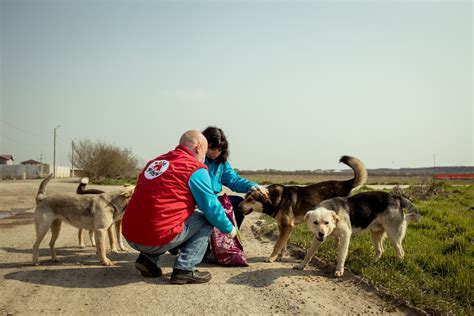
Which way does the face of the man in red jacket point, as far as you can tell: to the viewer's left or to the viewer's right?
to the viewer's right

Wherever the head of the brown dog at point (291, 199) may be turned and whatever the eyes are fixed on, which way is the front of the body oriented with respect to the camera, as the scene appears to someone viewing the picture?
to the viewer's left

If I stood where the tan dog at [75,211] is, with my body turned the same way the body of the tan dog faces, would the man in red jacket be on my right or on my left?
on my right

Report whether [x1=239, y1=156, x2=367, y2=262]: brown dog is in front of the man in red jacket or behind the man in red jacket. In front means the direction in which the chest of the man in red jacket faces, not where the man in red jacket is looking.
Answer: in front

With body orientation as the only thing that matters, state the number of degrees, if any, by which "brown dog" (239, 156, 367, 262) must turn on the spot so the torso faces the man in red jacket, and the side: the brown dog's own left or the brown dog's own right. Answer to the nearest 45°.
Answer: approximately 45° to the brown dog's own left

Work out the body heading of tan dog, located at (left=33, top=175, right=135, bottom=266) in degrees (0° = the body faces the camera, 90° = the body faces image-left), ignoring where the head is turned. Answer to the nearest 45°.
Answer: approximately 270°

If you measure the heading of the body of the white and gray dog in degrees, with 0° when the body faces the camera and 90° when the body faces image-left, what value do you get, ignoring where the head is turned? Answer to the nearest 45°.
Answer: approximately 45°

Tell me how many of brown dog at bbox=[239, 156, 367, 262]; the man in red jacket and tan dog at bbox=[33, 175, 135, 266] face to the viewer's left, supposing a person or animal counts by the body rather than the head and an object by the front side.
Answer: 1

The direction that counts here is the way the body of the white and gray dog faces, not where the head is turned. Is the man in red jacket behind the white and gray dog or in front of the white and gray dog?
in front

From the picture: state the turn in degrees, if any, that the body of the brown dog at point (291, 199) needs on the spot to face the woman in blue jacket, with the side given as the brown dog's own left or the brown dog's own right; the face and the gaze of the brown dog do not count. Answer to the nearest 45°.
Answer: approximately 45° to the brown dog's own left

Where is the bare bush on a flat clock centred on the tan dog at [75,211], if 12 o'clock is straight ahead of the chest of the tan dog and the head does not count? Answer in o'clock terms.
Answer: The bare bush is roughly at 9 o'clock from the tan dog.

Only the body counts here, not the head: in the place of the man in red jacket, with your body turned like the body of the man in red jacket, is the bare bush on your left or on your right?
on your left

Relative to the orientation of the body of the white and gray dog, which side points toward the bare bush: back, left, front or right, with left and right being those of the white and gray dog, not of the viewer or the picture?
right

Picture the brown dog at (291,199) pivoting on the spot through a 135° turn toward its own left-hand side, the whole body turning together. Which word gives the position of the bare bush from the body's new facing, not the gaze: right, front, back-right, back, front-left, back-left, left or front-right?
back
